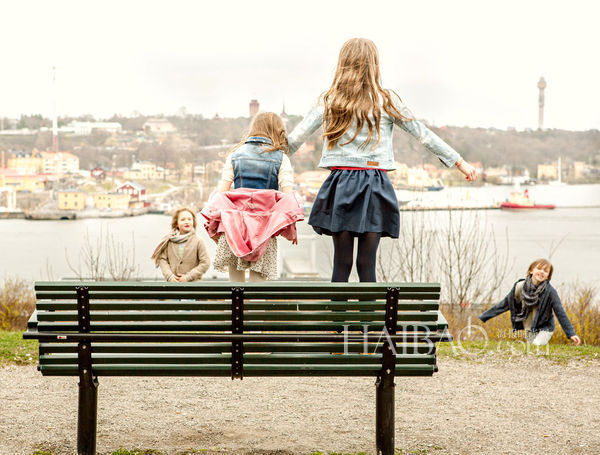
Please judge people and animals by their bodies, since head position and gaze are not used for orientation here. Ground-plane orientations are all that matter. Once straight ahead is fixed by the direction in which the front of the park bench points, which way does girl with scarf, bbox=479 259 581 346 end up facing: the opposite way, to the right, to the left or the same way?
the opposite way

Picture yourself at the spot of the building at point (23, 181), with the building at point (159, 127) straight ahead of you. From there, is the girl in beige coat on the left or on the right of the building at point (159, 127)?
right

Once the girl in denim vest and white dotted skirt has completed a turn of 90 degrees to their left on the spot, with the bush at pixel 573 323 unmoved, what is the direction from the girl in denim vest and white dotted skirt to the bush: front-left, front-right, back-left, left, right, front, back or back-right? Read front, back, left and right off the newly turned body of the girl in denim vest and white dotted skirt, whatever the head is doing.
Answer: back-right

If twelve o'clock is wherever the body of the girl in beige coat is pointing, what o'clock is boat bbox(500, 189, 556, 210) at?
The boat is roughly at 7 o'clock from the girl in beige coat.

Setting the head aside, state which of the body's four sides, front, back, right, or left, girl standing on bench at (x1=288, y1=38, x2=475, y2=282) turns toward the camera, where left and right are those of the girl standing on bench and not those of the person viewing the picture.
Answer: back

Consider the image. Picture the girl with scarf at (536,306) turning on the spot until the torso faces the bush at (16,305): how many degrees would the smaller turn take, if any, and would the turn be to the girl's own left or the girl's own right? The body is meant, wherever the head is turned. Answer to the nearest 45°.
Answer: approximately 135° to the girl's own right

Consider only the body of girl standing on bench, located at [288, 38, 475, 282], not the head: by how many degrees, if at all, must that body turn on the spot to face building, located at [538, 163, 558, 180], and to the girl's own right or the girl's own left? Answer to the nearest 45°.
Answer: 0° — they already face it

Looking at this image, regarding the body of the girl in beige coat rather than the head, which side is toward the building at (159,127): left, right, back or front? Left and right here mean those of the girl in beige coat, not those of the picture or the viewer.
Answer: back

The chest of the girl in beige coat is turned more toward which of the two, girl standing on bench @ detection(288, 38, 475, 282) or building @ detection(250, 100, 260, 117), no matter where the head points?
the girl standing on bench

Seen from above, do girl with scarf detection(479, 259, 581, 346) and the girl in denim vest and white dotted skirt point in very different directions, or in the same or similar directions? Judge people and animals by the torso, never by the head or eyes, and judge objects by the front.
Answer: very different directions

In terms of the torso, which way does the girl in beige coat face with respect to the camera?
toward the camera

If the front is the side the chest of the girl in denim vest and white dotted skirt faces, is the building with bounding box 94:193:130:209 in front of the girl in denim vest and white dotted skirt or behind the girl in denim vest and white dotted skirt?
in front

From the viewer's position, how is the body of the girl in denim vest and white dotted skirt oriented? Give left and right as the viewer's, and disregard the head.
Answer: facing away from the viewer

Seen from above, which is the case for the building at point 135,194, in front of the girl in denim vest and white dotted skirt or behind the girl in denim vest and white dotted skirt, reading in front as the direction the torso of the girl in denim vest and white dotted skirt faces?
in front

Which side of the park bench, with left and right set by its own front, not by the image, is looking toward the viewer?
back

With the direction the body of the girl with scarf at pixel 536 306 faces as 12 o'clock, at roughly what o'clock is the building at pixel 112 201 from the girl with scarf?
The building is roughly at 5 o'clock from the girl with scarf.
